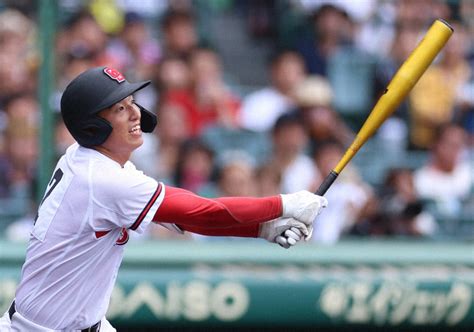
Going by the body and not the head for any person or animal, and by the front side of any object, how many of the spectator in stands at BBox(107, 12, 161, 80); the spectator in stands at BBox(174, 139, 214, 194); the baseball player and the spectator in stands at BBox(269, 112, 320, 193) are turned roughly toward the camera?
3

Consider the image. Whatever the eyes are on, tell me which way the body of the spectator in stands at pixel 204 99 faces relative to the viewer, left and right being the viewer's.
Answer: facing the viewer

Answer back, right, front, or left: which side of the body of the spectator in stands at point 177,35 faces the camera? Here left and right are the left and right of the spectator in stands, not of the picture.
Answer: front

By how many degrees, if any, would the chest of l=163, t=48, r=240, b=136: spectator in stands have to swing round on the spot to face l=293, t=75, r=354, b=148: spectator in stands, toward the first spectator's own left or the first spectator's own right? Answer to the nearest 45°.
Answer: approximately 90° to the first spectator's own left

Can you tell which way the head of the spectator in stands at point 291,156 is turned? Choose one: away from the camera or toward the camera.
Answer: toward the camera

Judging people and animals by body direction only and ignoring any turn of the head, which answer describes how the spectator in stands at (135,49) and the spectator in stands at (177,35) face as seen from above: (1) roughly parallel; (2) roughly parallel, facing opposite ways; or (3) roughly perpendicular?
roughly parallel

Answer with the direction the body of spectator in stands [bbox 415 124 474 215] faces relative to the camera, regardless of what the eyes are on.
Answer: toward the camera

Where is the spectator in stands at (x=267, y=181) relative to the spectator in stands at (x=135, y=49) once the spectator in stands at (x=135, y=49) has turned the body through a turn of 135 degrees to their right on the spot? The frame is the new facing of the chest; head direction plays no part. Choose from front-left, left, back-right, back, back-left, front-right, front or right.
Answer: back

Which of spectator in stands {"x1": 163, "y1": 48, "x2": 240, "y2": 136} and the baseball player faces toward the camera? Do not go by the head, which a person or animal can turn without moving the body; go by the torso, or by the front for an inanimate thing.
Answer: the spectator in stands

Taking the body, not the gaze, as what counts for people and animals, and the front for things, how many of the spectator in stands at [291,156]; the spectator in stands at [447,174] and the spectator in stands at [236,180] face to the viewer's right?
0

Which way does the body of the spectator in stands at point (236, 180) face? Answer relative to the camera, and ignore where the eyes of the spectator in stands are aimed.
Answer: toward the camera

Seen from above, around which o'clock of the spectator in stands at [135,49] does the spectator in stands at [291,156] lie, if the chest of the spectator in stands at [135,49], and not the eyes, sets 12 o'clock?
the spectator in stands at [291,156] is roughly at 10 o'clock from the spectator in stands at [135,49].
